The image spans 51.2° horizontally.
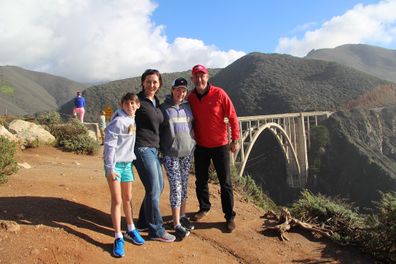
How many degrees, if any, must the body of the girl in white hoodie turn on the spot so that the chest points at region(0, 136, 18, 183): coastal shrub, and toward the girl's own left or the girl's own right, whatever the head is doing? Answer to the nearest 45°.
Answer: approximately 180°

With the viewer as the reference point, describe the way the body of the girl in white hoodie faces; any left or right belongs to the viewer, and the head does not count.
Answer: facing the viewer and to the right of the viewer

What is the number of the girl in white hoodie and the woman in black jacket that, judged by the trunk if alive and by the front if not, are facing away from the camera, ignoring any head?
0

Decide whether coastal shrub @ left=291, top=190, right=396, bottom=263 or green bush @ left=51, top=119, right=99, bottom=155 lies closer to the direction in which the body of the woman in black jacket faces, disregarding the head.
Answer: the coastal shrub

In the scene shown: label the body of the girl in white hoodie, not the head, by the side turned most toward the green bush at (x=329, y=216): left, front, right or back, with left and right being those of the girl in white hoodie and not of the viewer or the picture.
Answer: left

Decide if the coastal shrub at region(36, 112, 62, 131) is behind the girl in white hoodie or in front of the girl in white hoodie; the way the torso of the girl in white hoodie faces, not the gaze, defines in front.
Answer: behind

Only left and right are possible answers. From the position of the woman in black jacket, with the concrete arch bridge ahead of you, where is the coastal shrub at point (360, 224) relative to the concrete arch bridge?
right

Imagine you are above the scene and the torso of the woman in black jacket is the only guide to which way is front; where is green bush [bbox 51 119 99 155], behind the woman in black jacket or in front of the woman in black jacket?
behind

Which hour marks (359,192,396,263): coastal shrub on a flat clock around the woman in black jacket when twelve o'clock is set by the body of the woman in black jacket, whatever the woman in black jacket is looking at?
The coastal shrub is roughly at 10 o'clock from the woman in black jacket.

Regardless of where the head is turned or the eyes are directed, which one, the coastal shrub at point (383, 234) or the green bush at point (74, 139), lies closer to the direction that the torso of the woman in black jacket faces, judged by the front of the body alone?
the coastal shrub
